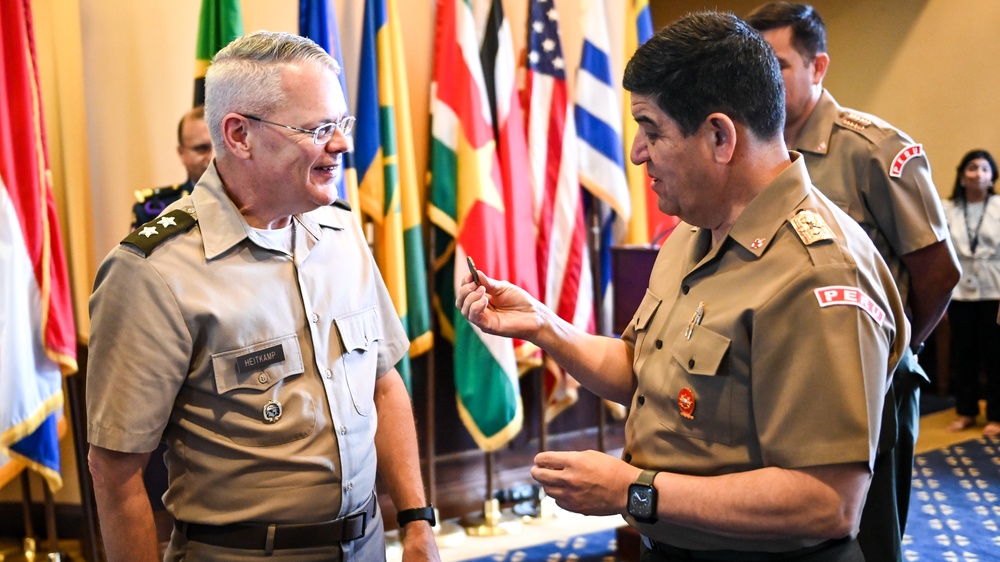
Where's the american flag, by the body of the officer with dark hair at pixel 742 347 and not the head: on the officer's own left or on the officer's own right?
on the officer's own right

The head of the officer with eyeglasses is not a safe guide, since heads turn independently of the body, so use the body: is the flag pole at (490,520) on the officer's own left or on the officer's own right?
on the officer's own left

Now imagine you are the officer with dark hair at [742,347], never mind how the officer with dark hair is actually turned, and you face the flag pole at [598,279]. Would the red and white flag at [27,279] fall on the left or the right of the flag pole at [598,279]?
left

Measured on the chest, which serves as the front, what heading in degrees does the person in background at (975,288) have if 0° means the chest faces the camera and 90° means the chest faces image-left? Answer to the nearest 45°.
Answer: approximately 0°

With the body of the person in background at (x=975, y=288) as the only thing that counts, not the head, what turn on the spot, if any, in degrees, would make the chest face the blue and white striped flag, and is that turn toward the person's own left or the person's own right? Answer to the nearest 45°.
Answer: approximately 45° to the person's own right

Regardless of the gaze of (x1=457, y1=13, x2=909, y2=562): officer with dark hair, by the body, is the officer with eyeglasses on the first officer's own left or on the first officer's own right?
on the first officer's own right

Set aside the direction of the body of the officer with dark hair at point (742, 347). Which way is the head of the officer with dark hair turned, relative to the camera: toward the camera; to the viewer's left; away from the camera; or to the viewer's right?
to the viewer's left

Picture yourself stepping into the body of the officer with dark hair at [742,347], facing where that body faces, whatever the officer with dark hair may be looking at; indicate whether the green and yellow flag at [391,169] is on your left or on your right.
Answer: on your right

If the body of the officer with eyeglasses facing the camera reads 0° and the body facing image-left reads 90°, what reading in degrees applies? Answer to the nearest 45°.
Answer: approximately 315°

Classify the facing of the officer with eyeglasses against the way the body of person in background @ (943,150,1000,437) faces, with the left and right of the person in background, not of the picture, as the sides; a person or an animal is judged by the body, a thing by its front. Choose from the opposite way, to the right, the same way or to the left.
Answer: to the left

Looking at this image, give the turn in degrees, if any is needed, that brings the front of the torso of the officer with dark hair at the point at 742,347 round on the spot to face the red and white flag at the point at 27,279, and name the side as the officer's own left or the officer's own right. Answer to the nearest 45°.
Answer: approximately 90° to the officer's own right

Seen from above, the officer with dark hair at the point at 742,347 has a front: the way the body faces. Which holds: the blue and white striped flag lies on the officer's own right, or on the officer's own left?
on the officer's own right

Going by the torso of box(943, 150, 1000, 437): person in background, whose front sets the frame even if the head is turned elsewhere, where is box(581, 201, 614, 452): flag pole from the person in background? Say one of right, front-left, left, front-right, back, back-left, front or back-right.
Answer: front-right
